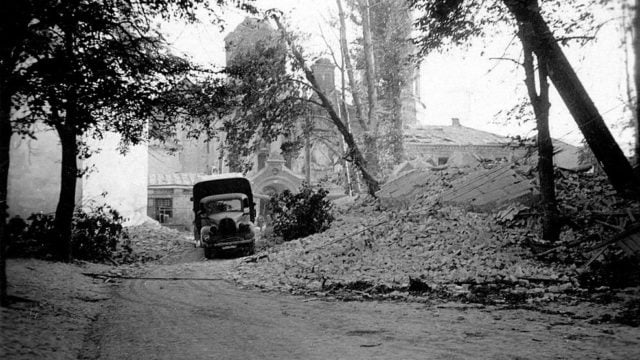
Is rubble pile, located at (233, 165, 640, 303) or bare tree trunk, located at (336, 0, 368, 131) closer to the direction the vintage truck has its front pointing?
the rubble pile

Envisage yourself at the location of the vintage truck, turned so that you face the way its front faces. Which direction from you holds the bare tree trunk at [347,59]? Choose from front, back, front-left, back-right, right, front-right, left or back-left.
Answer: back-left

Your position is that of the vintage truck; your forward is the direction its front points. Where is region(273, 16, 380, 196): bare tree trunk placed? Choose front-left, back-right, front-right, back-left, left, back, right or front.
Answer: left

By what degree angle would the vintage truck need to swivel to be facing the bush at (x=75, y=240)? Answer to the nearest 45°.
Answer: approximately 45° to its right

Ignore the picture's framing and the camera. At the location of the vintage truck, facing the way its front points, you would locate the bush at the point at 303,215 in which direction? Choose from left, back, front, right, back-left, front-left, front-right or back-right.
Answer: left

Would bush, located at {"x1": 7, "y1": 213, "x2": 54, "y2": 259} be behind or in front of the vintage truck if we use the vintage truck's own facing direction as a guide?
in front

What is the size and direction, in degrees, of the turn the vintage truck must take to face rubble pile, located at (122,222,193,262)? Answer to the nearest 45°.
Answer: approximately 135° to its right

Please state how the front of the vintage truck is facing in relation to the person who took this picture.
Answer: facing the viewer
